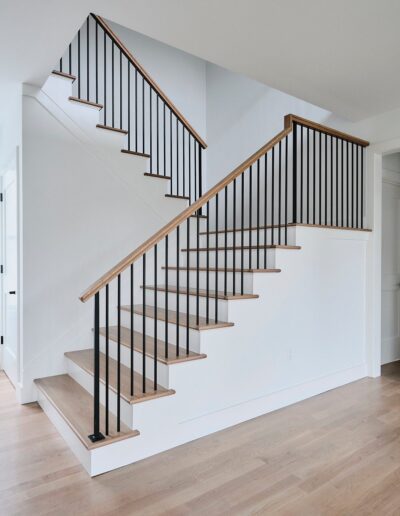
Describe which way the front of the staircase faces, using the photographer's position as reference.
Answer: facing the viewer and to the left of the viewer
